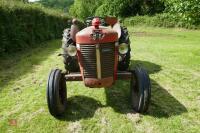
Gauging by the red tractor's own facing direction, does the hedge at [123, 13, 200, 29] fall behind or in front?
behind

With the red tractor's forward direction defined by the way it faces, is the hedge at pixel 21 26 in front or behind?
behind

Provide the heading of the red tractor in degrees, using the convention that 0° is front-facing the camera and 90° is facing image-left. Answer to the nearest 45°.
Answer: approximately 0°
